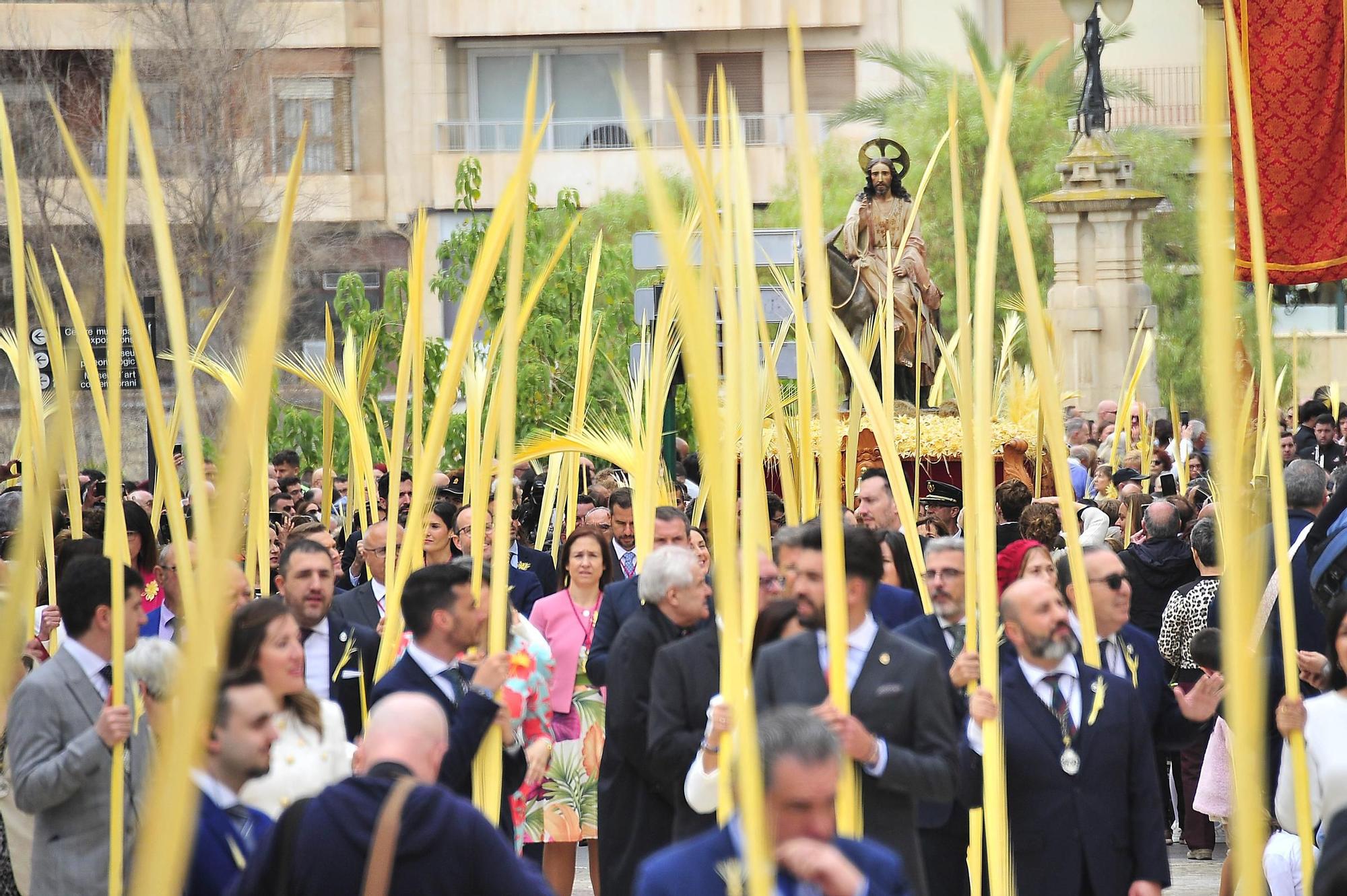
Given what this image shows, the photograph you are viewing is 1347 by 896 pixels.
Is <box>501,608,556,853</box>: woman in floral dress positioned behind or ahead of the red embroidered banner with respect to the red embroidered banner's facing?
ahead

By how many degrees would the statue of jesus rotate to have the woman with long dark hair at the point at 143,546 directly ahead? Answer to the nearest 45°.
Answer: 0° — it already faces them

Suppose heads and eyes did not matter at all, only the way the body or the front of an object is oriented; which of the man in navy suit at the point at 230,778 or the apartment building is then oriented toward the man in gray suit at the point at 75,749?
the apartment building

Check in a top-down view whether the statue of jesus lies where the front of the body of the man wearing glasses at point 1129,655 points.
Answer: no

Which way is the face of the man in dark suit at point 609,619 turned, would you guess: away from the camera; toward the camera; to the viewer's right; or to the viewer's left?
toward the camera

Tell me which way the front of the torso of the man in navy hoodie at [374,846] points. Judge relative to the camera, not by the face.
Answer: away from the camera

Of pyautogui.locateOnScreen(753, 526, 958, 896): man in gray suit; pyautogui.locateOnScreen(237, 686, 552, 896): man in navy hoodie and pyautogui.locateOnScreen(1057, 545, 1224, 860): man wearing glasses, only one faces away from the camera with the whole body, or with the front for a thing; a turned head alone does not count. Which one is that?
the man in navy hoodie

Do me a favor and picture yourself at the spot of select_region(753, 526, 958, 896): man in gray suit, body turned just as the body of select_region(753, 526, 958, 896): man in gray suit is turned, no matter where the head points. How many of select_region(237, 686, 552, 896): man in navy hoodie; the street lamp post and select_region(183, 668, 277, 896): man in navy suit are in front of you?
2

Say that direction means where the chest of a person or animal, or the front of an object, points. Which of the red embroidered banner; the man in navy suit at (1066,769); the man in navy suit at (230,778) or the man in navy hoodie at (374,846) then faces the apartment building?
the man in navy hoodie at (374,846)

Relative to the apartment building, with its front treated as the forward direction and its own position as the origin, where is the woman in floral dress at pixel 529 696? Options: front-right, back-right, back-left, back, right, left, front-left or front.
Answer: front

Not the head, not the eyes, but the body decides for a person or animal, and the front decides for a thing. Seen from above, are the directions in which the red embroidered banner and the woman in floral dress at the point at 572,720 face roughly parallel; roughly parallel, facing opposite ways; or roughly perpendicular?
roughly parallel

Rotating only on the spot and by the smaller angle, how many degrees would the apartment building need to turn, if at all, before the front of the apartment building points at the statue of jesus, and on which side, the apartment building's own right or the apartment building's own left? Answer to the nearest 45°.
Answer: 0° — it already faces it

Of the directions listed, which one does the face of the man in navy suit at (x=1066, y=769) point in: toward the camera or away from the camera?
toward the camera

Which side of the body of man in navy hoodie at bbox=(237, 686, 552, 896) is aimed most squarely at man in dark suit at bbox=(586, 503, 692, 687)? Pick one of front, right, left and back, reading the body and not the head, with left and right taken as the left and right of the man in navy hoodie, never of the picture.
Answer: front

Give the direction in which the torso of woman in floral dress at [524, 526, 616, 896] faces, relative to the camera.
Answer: toward the camera

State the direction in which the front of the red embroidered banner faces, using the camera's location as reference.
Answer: facing the viewer

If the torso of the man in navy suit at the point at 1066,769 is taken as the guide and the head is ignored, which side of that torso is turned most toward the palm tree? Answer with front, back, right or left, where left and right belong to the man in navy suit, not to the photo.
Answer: back

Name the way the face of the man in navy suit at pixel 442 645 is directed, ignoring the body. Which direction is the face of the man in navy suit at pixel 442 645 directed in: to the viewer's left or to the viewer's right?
to the viewer's right
